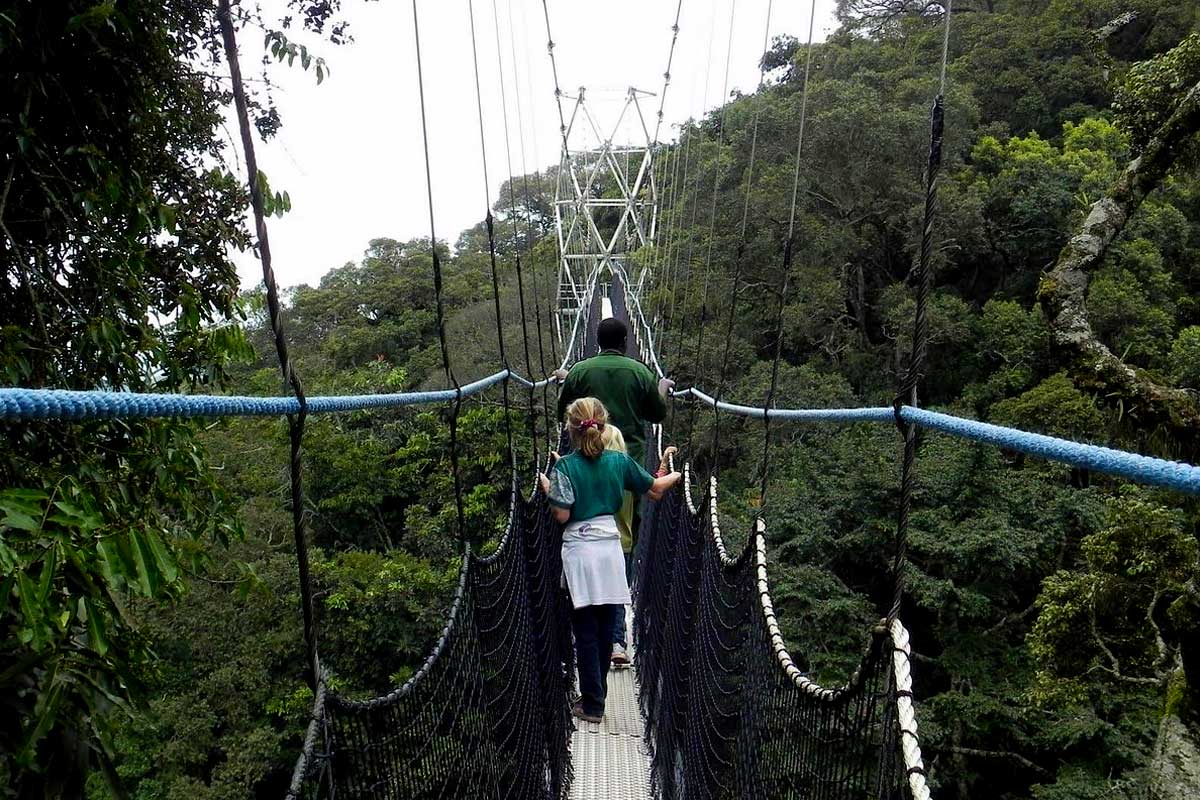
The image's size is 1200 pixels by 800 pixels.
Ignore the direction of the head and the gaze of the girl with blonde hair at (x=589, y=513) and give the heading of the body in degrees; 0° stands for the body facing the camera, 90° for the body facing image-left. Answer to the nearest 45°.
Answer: approximately 180°

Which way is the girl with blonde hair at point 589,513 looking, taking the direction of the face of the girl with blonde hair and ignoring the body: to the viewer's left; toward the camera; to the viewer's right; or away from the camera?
away from the camera

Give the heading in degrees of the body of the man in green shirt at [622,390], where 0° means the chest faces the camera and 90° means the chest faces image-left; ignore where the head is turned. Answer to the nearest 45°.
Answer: approximately 180°

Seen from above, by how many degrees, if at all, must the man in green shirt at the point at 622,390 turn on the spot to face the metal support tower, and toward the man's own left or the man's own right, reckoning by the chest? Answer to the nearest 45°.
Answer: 0° — they already face it

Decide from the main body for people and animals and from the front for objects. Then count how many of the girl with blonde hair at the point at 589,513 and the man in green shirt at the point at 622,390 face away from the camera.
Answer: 2

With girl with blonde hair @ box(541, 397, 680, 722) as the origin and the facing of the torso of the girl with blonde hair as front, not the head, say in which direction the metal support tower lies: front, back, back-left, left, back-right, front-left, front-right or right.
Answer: front

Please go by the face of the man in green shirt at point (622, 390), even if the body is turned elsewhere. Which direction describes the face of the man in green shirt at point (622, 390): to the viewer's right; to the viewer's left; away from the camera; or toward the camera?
away from the camera
